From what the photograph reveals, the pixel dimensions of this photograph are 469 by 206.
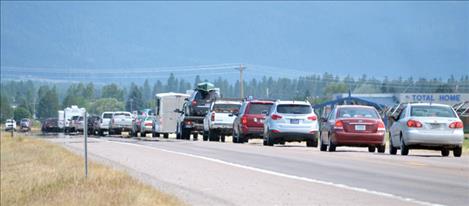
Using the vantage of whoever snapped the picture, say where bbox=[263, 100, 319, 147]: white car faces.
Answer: facing away from the viewer

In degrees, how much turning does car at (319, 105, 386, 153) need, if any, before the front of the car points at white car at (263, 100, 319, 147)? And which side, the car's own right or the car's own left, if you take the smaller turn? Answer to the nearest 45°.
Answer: approximately 45° to the car's own left

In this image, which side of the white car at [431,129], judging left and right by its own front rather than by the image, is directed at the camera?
back

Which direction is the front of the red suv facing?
away from the camera

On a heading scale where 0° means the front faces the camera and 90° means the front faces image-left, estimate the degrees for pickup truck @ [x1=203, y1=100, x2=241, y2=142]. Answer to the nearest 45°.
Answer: approximately 180°

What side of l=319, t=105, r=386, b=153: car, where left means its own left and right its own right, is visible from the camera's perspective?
back
